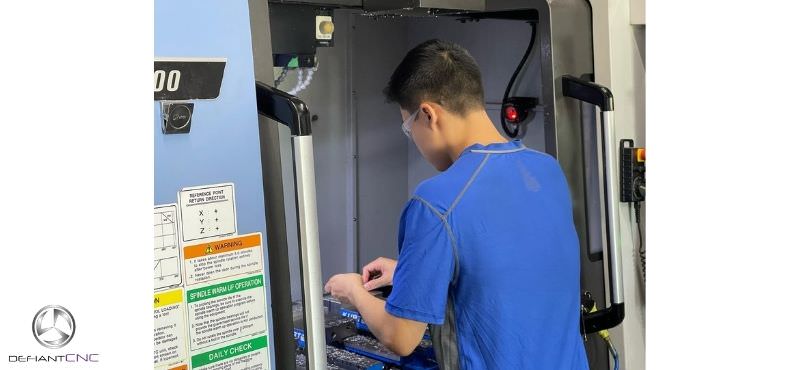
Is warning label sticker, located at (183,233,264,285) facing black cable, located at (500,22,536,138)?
no

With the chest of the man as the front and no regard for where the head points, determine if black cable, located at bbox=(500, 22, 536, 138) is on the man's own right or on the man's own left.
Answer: on the man's own right

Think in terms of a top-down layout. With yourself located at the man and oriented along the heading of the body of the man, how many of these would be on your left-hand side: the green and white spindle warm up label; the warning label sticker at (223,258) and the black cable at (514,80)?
2

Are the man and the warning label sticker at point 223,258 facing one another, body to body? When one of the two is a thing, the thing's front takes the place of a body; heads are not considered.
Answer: no

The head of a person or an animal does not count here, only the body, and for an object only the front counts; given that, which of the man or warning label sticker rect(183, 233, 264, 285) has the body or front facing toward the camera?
the warning label sticker

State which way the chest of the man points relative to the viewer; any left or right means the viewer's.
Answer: facing away from the viewer and to the left of the viewer

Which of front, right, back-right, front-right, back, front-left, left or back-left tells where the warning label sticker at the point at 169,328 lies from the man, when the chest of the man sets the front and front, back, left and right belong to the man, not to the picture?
left

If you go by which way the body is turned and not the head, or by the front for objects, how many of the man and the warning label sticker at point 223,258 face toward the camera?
1

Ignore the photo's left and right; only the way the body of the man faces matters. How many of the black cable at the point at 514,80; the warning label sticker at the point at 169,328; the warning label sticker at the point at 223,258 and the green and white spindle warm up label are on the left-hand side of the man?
3

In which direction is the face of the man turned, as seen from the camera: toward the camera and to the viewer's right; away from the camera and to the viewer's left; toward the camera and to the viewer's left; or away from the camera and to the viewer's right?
away from the camera and to the viewer's left

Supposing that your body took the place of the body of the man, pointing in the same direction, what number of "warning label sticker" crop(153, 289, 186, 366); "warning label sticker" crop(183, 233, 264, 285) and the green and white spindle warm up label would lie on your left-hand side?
3

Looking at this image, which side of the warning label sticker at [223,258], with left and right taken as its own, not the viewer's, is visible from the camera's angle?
front

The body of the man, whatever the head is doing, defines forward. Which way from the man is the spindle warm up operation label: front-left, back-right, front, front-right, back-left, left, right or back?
left
